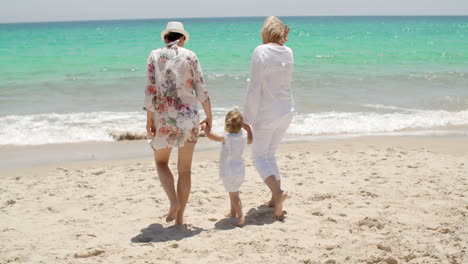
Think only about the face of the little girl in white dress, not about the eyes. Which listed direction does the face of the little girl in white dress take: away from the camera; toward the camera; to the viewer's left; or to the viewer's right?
away from the camera

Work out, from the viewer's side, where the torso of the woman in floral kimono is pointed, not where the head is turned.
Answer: away from the camera

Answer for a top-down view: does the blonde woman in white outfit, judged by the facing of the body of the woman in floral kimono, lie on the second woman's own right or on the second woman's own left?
on the second woman's own right

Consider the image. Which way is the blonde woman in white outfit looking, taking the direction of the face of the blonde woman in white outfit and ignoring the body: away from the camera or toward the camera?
away from the camera
